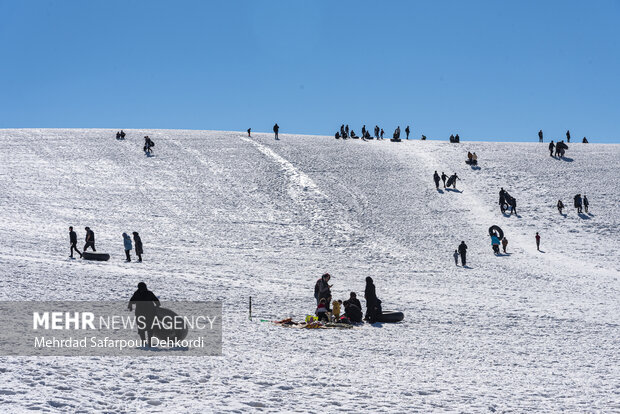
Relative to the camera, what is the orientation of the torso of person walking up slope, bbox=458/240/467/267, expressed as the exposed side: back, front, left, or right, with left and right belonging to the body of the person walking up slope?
back

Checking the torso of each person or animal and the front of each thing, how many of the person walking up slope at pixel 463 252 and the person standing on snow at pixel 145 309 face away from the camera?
2

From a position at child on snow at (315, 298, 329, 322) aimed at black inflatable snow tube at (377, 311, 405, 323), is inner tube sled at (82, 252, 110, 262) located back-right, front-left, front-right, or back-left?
back-left

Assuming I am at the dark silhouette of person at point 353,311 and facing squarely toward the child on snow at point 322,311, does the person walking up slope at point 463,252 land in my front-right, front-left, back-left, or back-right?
back-right

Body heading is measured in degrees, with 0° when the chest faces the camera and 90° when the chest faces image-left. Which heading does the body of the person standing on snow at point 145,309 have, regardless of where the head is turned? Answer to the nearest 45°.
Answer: approximately 180°

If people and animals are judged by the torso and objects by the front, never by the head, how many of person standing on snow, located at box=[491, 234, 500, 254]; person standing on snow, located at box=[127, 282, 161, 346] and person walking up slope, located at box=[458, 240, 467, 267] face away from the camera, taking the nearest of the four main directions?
3

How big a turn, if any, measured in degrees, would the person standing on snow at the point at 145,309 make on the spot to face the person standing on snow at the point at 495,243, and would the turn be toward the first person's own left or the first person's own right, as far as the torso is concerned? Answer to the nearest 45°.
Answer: approximately 45° to the first person's own right

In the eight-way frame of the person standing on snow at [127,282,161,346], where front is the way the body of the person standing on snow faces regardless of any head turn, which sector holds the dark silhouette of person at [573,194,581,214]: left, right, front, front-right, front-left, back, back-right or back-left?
front-right

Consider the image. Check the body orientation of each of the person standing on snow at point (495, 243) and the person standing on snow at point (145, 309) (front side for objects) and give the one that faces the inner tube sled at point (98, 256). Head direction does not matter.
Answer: the person standing on snow at point (145, 309)

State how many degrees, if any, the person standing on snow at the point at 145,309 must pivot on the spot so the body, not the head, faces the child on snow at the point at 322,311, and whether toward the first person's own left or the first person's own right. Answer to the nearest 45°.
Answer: approximately 45° to the first person's own right

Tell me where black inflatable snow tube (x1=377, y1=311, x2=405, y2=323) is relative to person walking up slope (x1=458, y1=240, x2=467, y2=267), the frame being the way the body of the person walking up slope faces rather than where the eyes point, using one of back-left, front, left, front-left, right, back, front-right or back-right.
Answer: back

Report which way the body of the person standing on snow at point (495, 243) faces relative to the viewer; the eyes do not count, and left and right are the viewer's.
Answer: facing away from the viewer

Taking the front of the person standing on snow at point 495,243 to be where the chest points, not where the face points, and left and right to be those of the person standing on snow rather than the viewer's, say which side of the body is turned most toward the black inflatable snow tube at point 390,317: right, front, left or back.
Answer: back

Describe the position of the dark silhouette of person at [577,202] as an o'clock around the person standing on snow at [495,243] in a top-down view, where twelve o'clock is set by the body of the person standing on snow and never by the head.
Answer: The dark silhouette of person is roughly at 1 o'clock from the person standing on snow.

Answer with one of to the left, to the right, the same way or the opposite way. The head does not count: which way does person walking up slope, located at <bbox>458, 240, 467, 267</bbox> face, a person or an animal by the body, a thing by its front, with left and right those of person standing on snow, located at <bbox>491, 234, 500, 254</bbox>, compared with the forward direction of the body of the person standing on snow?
the same way
